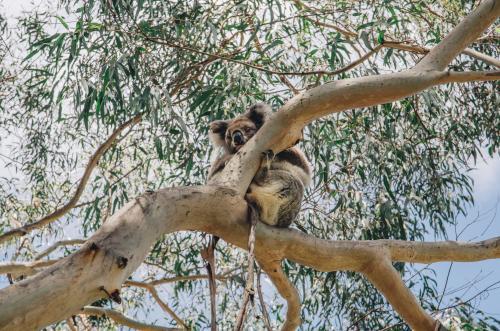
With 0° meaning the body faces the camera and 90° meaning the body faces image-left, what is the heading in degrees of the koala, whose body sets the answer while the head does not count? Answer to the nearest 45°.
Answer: approximately 45°
